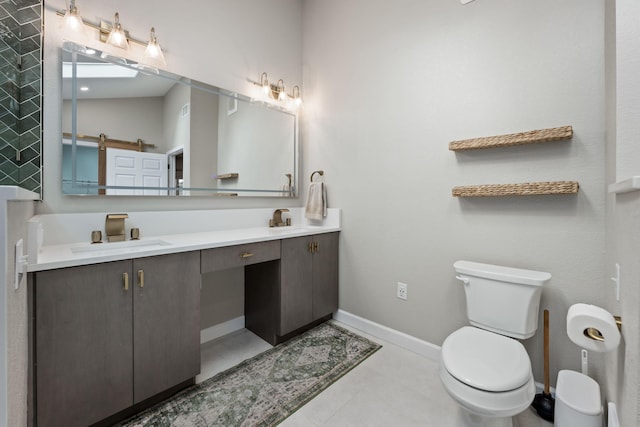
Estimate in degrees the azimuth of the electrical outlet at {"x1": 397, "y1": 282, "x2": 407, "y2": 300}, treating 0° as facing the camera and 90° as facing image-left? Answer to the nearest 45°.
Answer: approximately 45°
